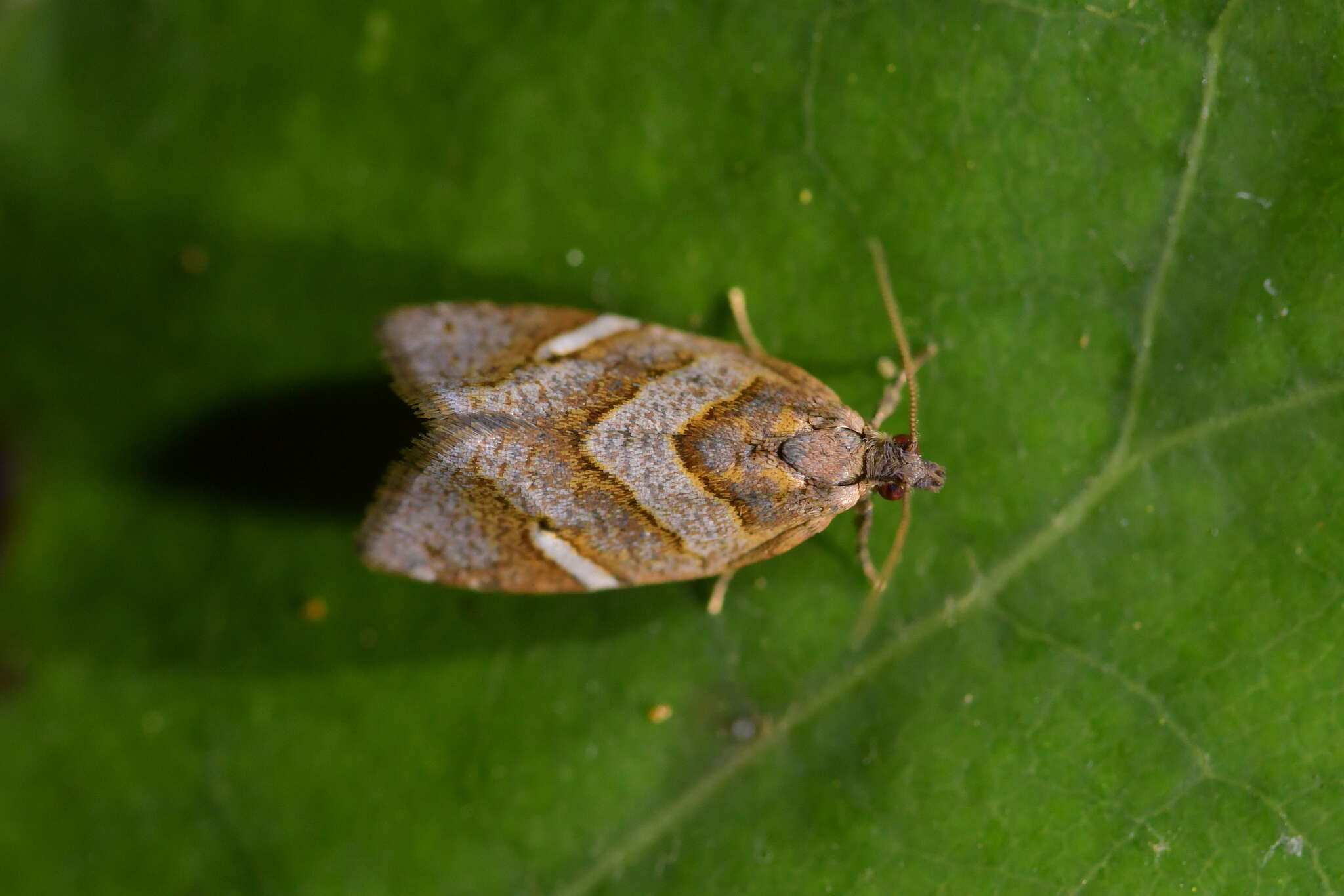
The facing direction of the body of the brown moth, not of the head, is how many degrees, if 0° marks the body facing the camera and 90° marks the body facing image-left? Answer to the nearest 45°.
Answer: approximately 270°
